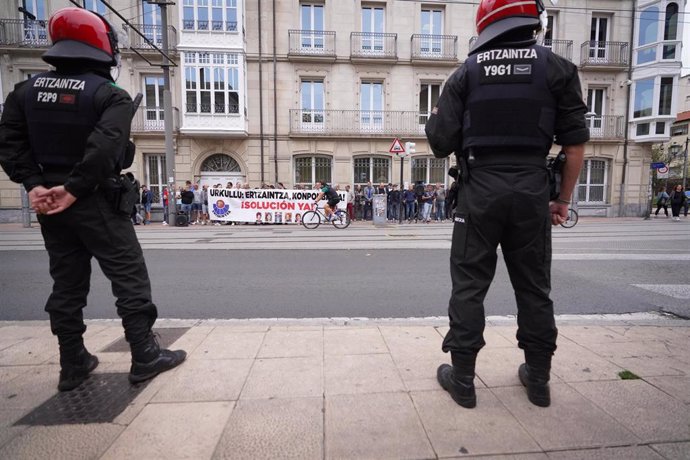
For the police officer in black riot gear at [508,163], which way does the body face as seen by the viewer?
away from the camera

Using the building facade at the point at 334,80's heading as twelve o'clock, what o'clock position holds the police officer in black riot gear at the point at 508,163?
The police officer in black riot gear is roughly at 12 o'clock from the building facade.

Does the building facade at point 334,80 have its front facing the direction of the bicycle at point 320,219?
yes
